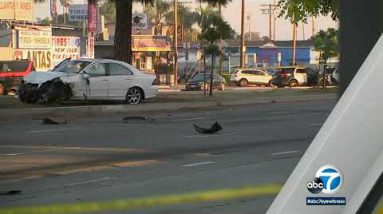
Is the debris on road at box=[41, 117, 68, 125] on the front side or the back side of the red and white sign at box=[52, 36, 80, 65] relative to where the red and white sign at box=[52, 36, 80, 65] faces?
on the front side

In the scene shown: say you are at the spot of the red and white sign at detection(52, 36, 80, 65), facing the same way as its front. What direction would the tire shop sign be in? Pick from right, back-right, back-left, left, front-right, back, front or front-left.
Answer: front-right

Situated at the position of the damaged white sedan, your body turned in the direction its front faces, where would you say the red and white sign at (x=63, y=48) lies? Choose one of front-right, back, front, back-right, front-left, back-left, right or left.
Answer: back-right

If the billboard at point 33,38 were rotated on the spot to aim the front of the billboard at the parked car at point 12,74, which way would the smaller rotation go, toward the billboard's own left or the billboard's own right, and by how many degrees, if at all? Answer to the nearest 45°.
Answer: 0° — it already faces it

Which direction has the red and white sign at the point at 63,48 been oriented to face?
toward the camera

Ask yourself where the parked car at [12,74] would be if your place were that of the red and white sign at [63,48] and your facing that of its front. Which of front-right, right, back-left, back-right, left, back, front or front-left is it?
front

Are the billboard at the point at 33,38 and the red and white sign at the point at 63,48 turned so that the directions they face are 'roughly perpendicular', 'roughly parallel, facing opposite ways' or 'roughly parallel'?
roughly parallel

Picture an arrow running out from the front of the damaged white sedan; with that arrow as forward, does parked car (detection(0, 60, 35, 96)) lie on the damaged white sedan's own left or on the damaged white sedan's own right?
on the damaged white sedan's own right

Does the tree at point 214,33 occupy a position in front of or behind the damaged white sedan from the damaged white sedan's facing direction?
behind

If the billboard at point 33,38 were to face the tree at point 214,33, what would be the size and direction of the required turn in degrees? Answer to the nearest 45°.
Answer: approximately 45° to its left

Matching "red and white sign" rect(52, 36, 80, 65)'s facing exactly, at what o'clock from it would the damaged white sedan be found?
The damaged white sedan is roughly at 12 o'clock from the red and white sign.

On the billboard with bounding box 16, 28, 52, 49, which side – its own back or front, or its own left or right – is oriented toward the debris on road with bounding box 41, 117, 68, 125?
front

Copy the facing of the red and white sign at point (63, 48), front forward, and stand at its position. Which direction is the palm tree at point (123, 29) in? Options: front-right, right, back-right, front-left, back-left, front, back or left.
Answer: front

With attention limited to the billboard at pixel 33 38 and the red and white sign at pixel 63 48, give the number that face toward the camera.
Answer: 2

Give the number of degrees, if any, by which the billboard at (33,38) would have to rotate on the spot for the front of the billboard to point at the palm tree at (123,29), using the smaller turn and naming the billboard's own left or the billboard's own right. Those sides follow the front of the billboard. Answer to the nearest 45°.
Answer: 0° — it already faces it
